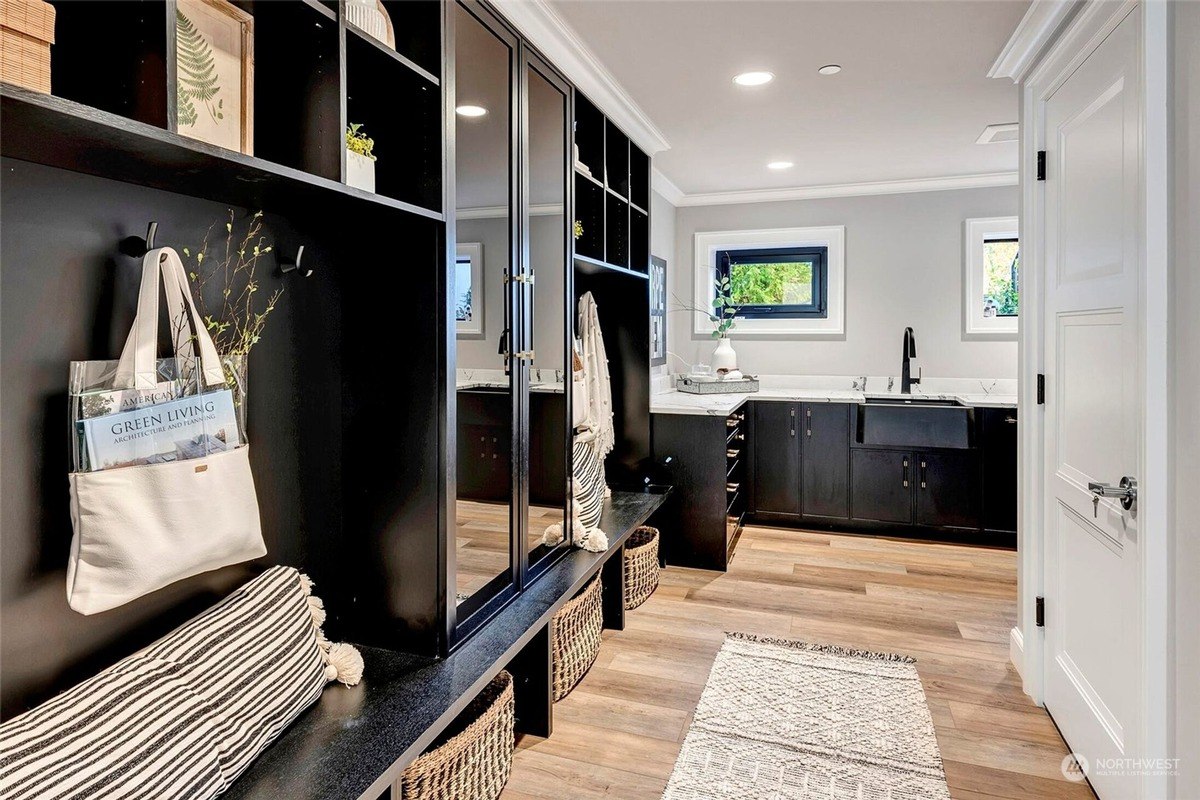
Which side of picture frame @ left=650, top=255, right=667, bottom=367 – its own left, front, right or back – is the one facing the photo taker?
right

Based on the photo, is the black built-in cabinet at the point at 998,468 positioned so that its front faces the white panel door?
yes

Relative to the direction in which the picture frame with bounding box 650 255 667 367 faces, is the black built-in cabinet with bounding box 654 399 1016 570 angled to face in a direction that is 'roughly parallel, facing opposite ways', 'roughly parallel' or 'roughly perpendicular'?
roughly perpendicular

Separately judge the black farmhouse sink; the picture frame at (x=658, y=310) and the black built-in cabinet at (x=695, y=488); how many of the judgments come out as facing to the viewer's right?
2

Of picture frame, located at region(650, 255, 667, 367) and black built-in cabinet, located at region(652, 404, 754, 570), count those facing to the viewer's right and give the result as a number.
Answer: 2

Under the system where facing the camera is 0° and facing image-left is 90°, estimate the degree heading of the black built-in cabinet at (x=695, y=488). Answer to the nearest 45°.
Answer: approximately 270°

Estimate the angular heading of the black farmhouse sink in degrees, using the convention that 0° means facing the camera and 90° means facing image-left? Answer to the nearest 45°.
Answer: approximately 0°
